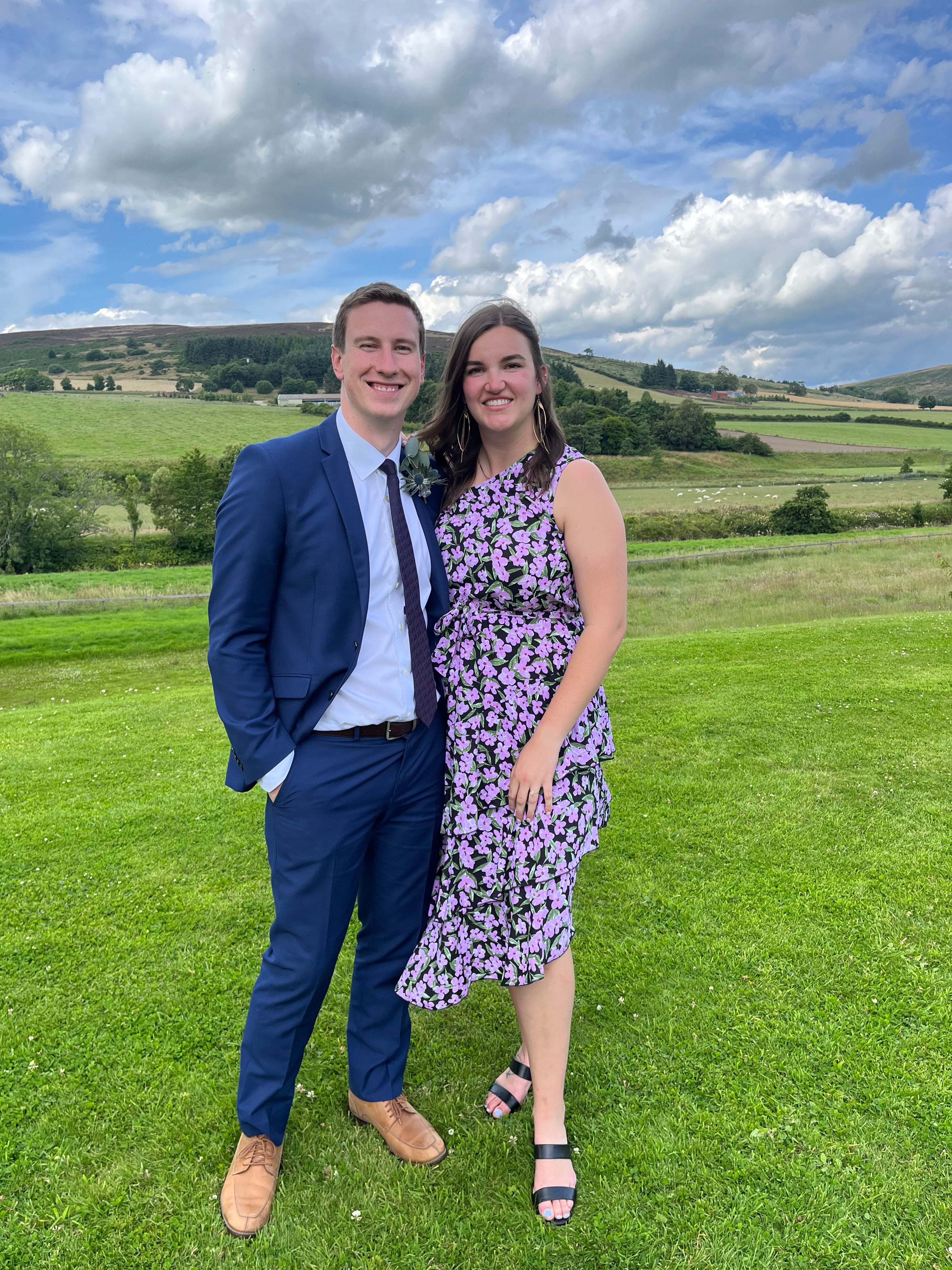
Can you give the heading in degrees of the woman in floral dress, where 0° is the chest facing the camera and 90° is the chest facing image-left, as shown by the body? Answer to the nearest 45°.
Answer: approximately 45°

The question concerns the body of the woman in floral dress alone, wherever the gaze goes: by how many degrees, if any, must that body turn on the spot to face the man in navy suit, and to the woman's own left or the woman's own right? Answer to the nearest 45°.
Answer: approximately 45° to the woman's own right

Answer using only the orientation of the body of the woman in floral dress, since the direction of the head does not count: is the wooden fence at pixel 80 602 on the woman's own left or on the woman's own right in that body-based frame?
on the woman's own right

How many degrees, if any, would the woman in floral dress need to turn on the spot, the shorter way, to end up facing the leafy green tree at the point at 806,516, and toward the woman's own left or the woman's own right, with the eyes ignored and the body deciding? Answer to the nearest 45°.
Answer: approximately 135° to the woman's own right

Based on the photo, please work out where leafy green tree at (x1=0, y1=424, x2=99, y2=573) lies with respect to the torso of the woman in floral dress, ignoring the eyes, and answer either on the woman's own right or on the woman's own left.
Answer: on the woman's own right

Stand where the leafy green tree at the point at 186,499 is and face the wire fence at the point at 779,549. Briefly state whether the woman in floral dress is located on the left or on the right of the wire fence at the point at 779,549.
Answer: right

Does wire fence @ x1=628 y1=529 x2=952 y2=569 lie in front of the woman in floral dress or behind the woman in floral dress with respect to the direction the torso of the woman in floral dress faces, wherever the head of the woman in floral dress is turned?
behind
